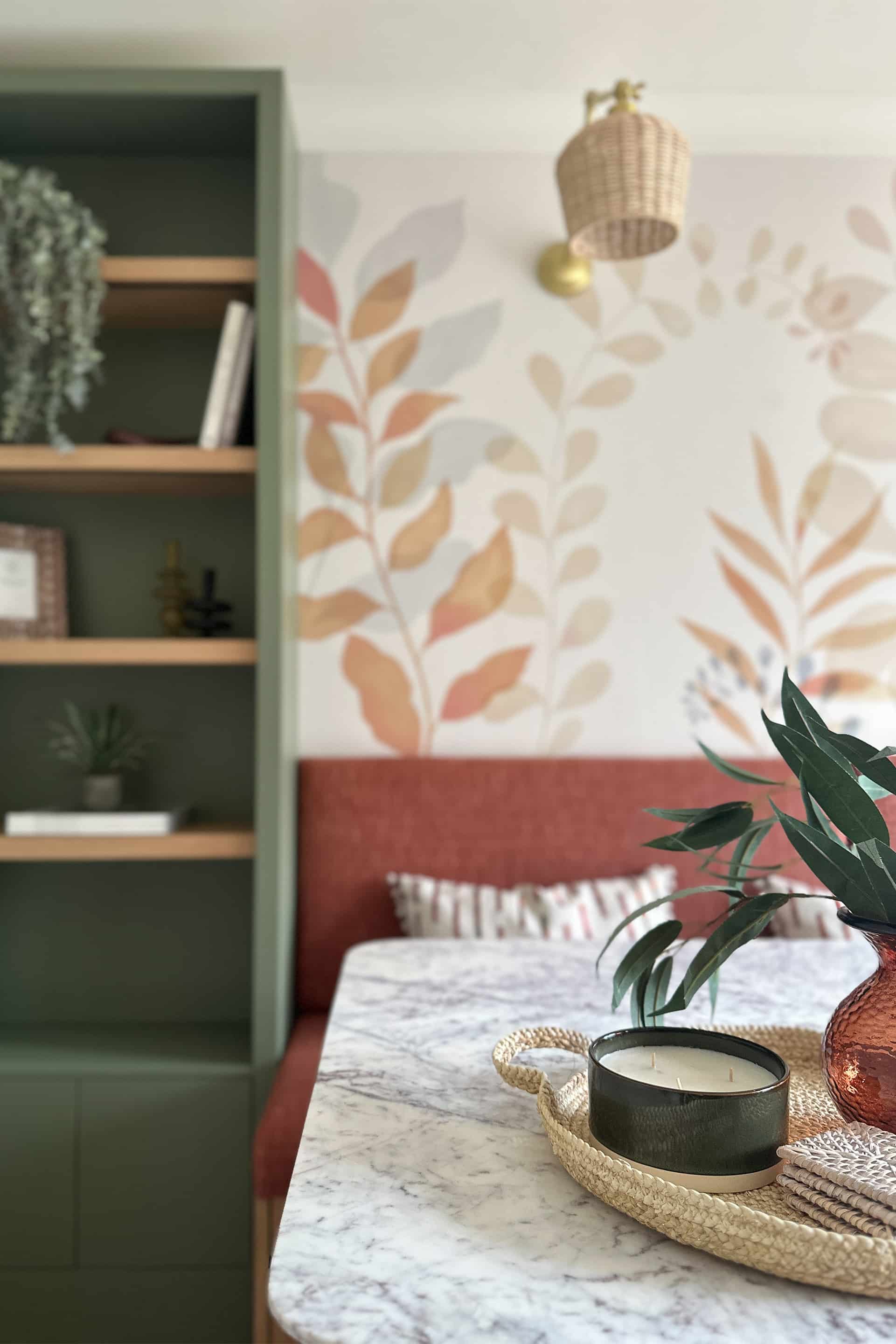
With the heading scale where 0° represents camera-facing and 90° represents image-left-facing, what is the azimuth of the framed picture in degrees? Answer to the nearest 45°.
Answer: approximately 0°

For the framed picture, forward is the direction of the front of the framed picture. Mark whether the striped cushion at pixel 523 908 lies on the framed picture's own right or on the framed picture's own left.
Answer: on the framed picture's own left

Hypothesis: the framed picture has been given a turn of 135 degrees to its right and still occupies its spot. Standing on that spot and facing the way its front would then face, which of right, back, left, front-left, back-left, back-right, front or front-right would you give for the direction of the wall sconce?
back

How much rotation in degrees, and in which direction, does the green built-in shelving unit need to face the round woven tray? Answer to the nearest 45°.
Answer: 0° — it already faces it

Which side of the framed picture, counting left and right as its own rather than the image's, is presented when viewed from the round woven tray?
front

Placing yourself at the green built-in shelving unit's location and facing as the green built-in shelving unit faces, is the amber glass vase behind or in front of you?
in front

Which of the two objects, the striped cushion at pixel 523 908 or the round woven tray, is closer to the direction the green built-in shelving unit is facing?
the round woven tray
